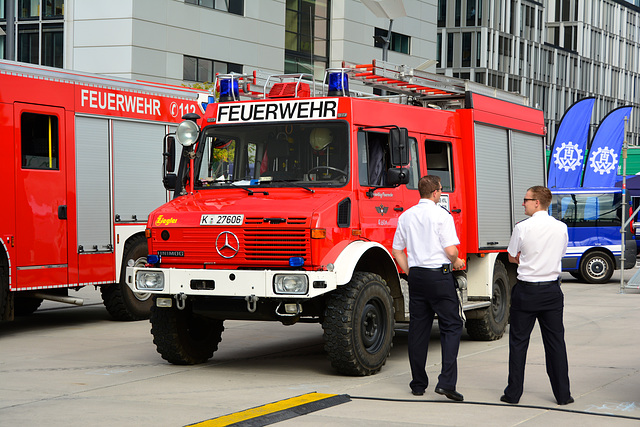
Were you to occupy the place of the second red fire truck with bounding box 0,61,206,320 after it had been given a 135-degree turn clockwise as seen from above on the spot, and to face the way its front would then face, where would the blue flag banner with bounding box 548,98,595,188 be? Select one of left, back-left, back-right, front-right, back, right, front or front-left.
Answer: front-right

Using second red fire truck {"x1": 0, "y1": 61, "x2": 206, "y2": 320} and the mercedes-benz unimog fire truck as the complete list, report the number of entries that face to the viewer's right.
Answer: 0

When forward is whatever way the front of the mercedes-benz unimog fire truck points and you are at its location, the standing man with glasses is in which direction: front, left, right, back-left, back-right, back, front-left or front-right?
left

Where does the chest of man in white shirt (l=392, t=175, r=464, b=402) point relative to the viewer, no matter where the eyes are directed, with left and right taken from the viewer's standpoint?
facing away from the viewer and to the right of the viewer

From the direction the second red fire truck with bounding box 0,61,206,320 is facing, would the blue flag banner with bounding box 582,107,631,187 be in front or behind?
behind

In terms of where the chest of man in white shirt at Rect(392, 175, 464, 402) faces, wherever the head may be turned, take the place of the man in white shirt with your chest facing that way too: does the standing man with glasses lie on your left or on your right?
on your right

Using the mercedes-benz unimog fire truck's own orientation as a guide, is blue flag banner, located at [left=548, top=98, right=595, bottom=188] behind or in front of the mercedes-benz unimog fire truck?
behind

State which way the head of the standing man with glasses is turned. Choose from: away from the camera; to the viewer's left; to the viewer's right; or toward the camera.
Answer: to the viewer's left

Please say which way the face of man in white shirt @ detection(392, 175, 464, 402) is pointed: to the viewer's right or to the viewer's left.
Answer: to the viewer's right

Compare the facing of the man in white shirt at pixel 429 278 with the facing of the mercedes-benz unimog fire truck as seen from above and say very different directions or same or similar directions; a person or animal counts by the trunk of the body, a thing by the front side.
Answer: very different directions

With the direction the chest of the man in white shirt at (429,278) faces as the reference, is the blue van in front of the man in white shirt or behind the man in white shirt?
in front

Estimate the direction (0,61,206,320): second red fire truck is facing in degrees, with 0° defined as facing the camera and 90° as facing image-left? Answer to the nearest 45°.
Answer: approximately 45°
